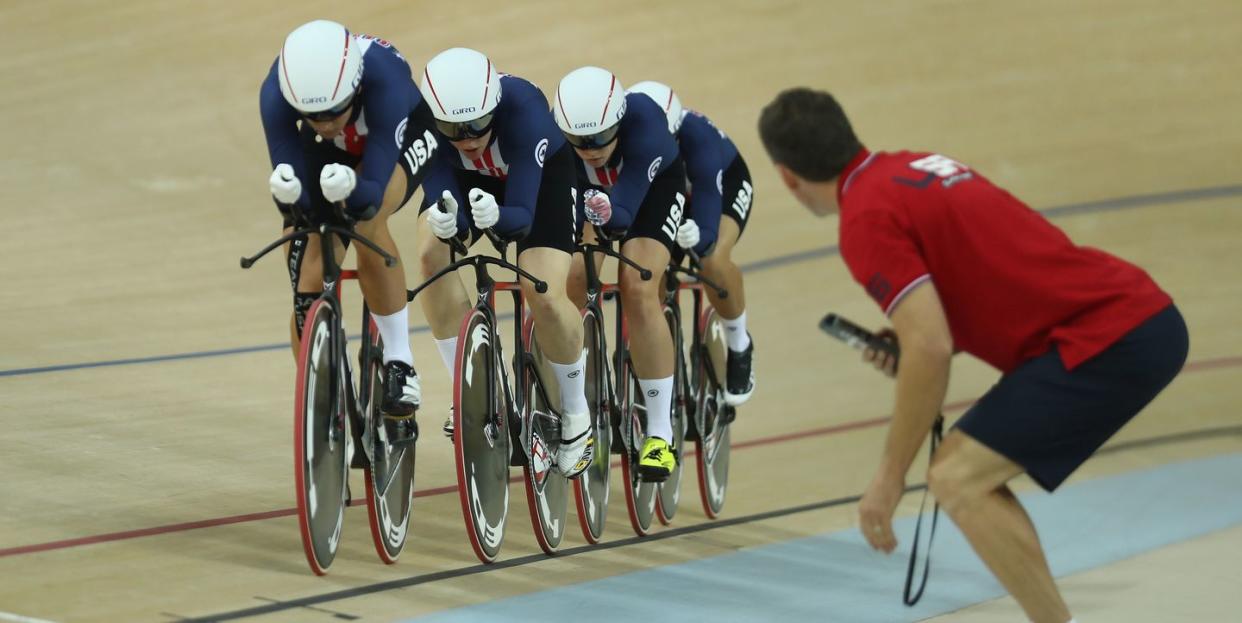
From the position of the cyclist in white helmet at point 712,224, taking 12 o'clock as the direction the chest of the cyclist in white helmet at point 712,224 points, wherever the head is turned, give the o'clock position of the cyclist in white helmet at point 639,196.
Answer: the cyclist in white helmet at point 639,196 is roughly at 11 o'clock from the cyclist in white helmet at point 712,224.

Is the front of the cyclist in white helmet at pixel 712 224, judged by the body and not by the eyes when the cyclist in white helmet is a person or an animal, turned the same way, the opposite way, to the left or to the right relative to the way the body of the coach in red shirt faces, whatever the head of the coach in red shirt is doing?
to the left

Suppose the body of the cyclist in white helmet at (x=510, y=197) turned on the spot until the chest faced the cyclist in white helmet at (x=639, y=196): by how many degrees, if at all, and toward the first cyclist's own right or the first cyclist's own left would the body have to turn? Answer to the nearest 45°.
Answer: approximately 180°

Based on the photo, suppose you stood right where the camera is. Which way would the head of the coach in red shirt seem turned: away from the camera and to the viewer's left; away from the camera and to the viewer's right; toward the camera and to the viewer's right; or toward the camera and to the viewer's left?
away from the camera and to the viewer's left

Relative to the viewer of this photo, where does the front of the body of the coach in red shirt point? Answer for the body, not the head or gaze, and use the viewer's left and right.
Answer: facing away from the viewer and to the left of the viewer

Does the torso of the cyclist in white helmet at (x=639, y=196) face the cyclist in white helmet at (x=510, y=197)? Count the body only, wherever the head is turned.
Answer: yes

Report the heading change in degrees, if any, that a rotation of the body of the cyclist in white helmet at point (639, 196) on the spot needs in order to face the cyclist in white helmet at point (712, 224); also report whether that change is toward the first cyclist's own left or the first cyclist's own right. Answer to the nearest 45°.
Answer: approximately 180°

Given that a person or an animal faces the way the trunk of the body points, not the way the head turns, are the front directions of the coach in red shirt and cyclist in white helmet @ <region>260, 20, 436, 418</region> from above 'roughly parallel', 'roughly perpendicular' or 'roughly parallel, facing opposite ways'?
roughly perpendicular

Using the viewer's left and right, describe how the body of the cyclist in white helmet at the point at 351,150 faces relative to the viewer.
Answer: facing the viewer and to the left of the viewer

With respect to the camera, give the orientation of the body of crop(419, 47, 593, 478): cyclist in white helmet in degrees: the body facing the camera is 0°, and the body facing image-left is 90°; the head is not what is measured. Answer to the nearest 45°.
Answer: approximately 45°

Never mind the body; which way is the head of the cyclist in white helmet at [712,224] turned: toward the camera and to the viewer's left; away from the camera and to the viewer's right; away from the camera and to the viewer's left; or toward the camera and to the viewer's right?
toward the camera and to the viewer's left

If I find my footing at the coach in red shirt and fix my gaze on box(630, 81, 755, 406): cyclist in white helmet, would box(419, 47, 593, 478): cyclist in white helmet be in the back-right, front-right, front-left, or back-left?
front-left

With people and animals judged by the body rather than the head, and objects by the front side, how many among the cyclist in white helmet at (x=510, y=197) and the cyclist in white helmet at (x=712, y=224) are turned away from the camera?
0

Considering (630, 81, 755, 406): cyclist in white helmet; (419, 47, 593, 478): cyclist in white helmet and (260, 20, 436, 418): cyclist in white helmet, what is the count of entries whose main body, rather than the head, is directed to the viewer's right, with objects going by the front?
0

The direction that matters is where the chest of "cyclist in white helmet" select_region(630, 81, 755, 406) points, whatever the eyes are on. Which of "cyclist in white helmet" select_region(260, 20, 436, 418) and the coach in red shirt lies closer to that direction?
the cyclist in white helmet

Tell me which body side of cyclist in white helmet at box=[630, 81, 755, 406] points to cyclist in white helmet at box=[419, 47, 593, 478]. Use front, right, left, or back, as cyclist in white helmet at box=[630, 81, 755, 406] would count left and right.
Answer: front

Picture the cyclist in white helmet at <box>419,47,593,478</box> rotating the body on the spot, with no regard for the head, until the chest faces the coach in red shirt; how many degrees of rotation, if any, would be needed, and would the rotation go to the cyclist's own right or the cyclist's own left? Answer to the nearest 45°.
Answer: approximately 90° to the cyclist's own left

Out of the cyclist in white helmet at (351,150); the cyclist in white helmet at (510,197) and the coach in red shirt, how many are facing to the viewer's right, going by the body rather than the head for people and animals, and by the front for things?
0
